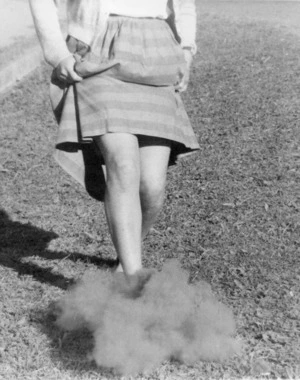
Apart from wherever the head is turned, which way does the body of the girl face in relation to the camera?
toward the camera

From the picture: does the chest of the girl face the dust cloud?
yes
